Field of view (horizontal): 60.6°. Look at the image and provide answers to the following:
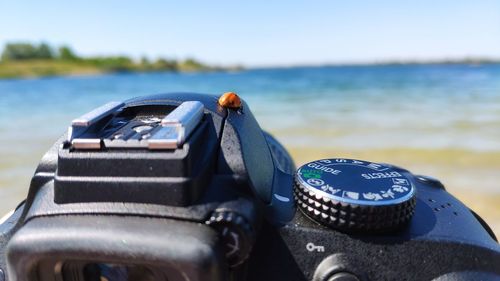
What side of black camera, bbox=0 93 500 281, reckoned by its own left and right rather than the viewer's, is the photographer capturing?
back

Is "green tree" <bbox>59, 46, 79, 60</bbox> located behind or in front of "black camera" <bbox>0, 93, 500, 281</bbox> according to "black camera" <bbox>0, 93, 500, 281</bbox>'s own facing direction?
in front

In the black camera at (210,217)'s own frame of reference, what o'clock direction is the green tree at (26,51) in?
The green tree is roughly at 11 o'clock from the black camera.

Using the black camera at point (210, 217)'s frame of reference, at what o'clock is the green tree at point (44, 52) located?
The green tree is roughly at 11 o'clock from the black camera.
